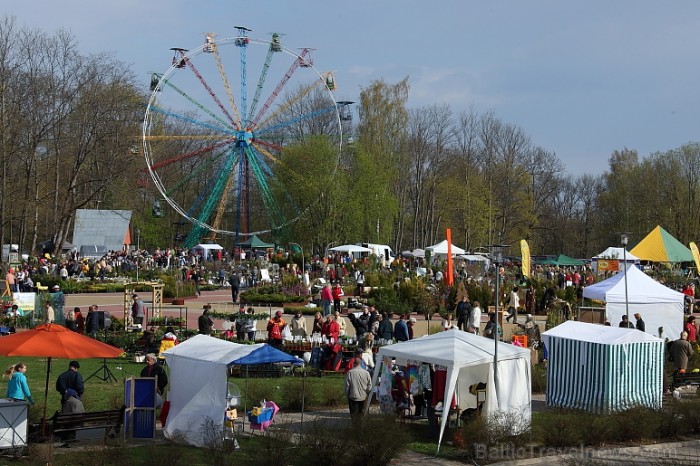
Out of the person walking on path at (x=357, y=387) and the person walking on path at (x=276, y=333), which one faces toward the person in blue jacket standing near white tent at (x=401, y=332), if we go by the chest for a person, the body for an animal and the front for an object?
the person walking on path at (x=357, y=387)

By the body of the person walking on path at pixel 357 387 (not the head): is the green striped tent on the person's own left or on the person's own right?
on the person's own right

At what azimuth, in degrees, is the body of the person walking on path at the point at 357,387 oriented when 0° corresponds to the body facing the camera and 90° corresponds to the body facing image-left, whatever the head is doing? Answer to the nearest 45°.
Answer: approximately 180°

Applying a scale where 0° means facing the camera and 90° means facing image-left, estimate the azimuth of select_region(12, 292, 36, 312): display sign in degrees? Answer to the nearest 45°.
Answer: approximately 0°

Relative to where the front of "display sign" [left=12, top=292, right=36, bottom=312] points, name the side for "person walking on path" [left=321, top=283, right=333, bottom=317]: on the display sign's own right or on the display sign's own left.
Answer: on the display sign's own left

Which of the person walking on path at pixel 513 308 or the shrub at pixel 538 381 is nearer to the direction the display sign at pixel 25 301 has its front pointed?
the shrub

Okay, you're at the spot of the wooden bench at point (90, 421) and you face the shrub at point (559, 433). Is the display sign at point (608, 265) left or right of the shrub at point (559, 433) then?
left
